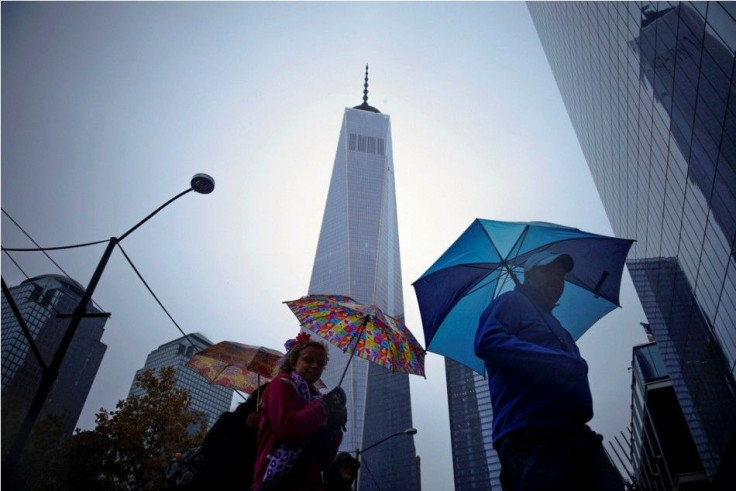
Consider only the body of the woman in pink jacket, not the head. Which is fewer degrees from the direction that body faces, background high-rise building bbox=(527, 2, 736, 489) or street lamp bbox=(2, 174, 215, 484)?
the background high-rise building

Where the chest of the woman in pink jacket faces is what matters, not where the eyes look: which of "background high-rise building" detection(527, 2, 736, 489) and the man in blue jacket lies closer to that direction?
the man in blue jacket

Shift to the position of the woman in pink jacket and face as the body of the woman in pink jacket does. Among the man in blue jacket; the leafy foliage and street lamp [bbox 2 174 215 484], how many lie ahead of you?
1

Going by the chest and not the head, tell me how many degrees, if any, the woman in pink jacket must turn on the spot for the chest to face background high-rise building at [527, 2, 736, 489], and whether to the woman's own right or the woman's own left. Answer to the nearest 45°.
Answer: approximately 90° to the woman's own left

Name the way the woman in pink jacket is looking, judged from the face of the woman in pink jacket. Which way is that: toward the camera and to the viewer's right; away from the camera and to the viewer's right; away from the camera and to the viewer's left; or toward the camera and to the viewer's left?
toward the camera and to the viewer's right

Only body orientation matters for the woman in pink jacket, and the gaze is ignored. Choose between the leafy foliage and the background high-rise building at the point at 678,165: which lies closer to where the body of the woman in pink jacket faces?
the background high-rise building

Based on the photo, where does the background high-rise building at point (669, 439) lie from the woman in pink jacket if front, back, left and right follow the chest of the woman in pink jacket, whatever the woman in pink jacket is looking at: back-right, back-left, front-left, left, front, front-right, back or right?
left

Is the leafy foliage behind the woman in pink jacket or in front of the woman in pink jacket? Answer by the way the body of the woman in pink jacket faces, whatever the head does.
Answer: behind

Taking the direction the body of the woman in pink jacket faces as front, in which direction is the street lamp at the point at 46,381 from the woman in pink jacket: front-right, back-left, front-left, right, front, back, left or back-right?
back
